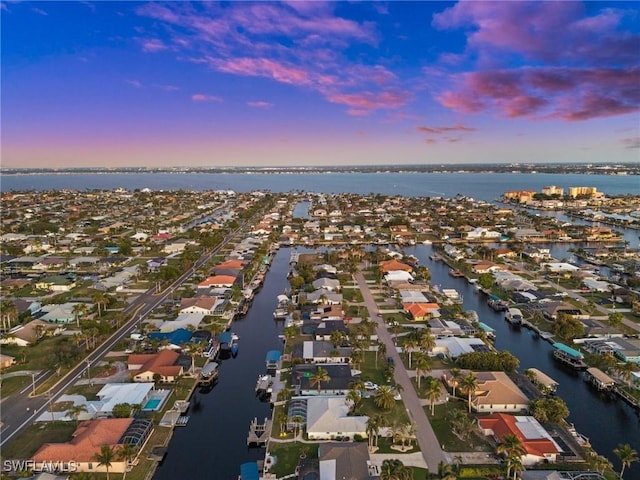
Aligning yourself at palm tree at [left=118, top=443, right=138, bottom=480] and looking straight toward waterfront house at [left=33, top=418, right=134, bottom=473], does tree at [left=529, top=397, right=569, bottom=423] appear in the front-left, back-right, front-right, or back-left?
back-right

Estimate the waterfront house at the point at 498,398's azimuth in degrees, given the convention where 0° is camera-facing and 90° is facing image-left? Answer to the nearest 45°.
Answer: approximately 90°

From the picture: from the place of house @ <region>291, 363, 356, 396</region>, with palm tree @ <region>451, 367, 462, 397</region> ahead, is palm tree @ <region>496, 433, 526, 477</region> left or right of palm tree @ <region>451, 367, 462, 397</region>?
right

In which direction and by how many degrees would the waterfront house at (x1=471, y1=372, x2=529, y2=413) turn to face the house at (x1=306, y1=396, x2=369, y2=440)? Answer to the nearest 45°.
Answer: approximately 45° to its left

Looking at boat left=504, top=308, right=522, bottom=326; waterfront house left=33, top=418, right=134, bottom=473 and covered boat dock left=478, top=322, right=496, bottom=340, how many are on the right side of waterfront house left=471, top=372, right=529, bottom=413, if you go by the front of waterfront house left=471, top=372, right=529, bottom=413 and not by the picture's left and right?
2

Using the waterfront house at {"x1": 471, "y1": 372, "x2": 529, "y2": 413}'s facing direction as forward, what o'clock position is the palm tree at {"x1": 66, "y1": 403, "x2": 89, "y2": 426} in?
The palm tree is roughly at 11 o'clock from the waterfront house.

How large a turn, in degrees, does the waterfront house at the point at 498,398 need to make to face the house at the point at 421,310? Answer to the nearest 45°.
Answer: approximately 45° to its right

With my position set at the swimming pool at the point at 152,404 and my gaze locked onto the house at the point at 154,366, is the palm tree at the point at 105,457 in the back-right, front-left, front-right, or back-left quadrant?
back-left

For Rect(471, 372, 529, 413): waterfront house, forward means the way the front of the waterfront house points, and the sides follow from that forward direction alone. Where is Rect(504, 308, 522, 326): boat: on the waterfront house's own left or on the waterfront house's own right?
on the waterfront house's own right
